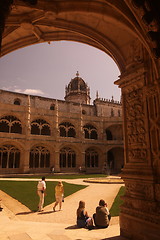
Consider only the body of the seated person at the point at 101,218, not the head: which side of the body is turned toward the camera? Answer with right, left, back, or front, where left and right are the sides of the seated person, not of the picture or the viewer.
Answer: back
